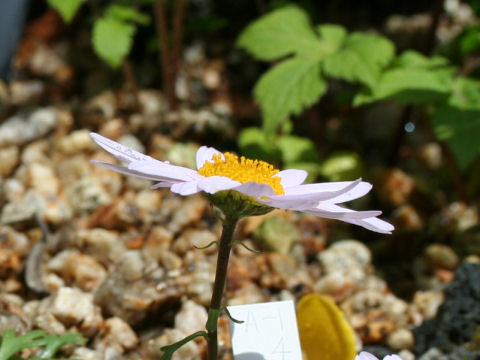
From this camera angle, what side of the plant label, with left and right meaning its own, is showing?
front
